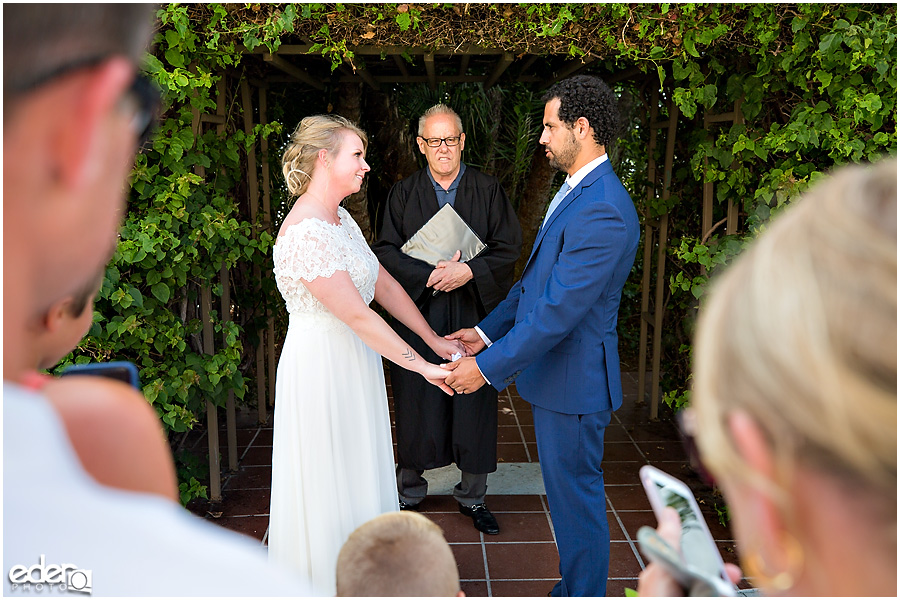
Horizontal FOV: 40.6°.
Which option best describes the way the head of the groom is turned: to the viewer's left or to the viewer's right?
to the viewer's left

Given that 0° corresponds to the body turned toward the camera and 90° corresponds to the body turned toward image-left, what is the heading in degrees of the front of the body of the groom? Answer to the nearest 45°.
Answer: approximately 90°

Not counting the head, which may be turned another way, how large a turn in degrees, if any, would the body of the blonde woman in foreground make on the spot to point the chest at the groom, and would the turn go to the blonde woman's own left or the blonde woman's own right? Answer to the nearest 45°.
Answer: approximately 45° to the blonde woman's own right

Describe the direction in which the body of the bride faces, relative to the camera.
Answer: to the viewer's right

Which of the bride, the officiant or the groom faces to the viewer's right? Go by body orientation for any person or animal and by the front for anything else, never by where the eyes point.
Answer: the bride

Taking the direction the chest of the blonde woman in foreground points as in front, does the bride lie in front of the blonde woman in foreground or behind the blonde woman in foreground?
in front

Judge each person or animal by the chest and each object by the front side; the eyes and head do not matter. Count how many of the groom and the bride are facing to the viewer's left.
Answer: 1

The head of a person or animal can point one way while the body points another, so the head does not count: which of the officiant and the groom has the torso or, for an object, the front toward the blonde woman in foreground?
the officiant

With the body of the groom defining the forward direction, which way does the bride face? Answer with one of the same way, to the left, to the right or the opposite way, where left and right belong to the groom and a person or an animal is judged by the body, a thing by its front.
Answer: the opposite way

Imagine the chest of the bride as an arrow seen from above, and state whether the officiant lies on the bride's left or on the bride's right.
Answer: on the bride's left

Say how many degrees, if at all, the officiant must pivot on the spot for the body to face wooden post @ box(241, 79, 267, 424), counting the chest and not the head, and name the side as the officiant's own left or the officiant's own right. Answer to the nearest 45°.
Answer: approximately 135° to the officiant's own right

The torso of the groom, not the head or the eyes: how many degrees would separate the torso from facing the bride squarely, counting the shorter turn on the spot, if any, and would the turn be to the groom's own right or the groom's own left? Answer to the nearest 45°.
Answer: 0° — they already face them
